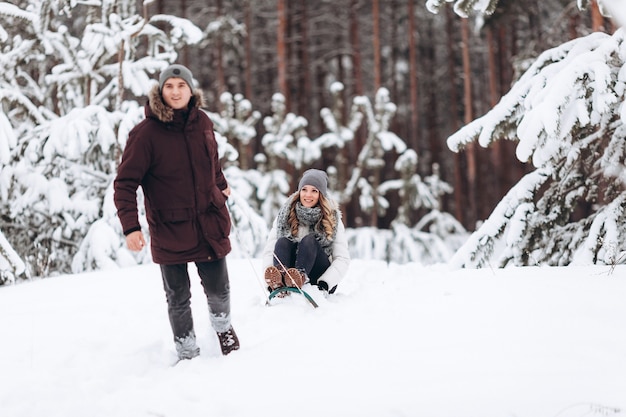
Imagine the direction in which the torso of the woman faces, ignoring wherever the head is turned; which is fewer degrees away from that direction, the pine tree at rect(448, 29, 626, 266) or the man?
the man

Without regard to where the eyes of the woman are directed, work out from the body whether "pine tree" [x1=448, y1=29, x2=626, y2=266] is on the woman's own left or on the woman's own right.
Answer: on the woman's own left

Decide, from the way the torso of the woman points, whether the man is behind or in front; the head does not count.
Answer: in front

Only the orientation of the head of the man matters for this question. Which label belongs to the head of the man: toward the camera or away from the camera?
toward the camera

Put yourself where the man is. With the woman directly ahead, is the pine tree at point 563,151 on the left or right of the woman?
right

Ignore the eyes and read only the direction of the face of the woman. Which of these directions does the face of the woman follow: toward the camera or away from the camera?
toward the camera

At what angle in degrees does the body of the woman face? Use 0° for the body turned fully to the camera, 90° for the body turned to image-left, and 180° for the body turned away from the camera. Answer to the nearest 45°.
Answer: approximately 45°
